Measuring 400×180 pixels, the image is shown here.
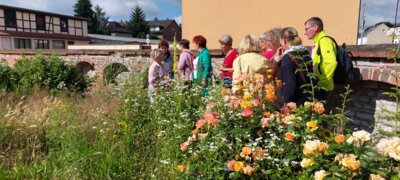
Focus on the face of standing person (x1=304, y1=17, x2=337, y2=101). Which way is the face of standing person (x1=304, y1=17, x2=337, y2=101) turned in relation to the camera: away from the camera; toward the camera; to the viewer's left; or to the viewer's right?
to the viewer's left

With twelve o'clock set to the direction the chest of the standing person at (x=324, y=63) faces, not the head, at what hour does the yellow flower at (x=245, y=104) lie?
The yellow flower is roughly at 10 o'clock from the standing person.

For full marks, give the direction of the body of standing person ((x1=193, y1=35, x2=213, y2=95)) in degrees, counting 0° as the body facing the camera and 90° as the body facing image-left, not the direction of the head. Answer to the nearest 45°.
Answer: approximately 90°

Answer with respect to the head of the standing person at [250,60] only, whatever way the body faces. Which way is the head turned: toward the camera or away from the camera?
away from the camera

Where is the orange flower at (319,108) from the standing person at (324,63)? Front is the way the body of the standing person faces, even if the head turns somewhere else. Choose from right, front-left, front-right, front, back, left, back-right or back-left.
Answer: left

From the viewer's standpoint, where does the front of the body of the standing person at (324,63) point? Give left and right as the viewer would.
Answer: facing to the left of the viewer

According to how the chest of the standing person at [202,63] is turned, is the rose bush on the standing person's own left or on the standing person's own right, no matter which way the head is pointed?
on the standing person's own left

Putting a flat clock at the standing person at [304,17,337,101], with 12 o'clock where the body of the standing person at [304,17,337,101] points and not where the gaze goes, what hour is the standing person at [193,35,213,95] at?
the standing person at [193,35,213,95] is roughly at 1 o'clock from the standing person at [304,17,337,101].

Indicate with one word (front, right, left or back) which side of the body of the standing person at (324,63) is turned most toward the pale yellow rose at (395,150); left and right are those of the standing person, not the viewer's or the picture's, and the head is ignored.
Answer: left
